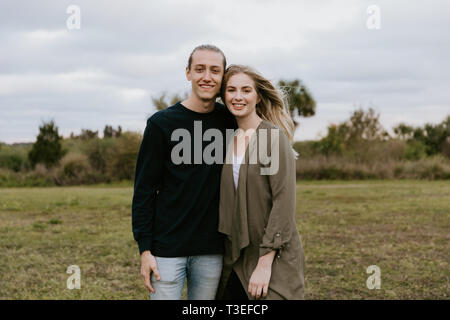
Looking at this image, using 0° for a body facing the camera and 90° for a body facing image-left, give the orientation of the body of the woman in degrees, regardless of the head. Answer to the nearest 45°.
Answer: approximately 45°

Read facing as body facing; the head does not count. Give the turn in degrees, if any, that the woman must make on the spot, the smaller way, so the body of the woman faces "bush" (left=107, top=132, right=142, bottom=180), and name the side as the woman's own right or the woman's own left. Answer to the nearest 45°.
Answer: approximately 135° to the woman's own right

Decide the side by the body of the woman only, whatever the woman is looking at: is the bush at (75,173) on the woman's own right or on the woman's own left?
on the woman's own right
